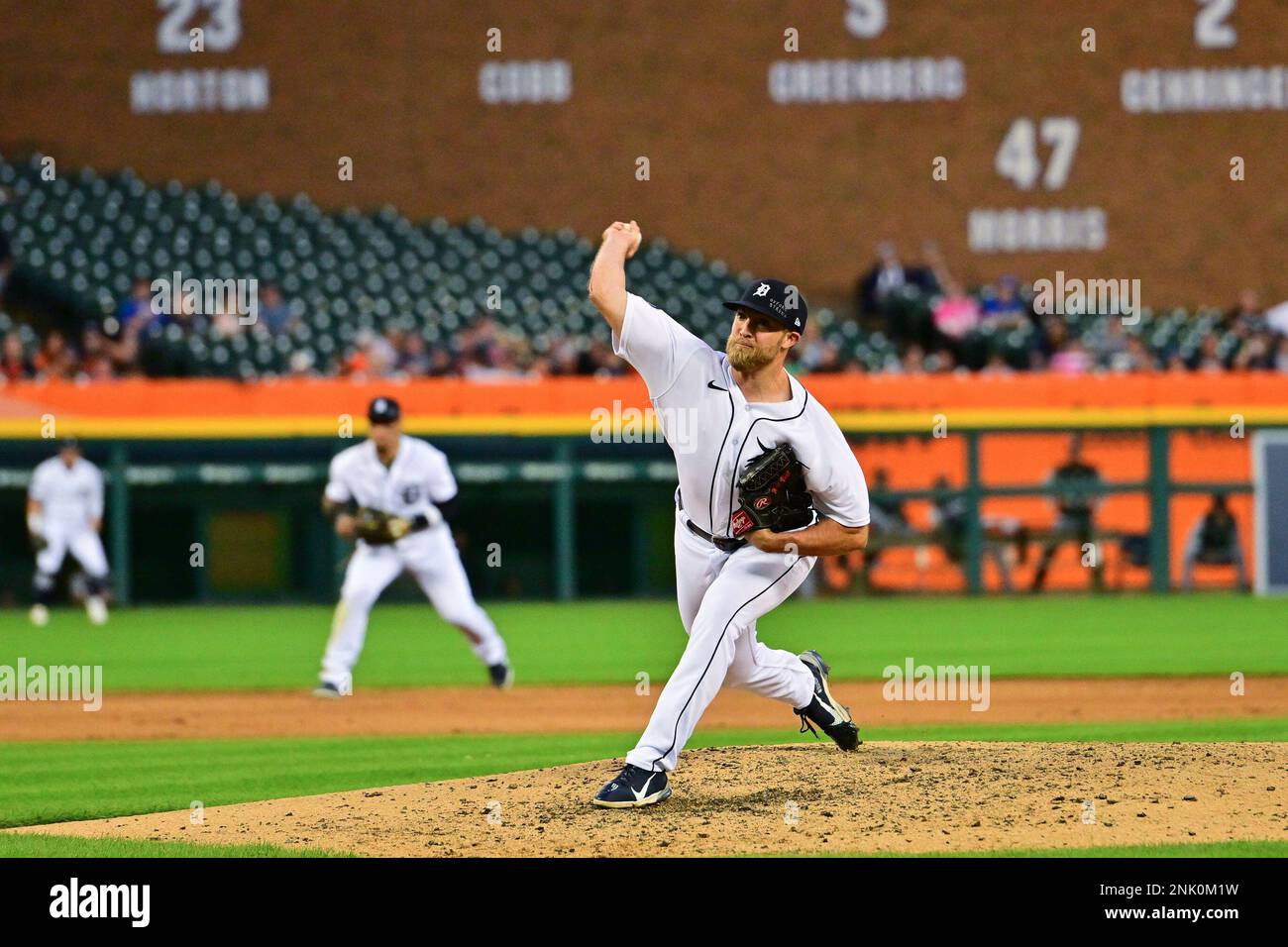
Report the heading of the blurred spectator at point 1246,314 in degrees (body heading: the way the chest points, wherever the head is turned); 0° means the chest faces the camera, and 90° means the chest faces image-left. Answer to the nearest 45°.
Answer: approximately 0°

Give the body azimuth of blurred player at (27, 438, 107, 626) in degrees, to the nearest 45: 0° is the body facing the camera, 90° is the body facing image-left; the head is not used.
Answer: approximately 0°

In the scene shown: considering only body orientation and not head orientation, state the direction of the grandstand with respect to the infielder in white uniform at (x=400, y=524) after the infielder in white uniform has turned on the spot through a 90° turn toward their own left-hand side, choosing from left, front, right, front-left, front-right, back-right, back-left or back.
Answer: left

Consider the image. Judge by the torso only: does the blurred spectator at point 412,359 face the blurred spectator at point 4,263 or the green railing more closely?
the green railing

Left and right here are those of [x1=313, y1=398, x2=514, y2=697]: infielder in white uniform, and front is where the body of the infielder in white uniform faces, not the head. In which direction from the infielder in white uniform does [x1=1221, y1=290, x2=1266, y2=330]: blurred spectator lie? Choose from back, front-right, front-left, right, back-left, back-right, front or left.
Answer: back-left

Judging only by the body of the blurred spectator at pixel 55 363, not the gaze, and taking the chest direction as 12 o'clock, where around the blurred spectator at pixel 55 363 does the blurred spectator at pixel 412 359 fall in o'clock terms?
the blurred spectator at pixel 412 359 is roughly at 9 o'clock from the blurred spectator at pixel 55 363.

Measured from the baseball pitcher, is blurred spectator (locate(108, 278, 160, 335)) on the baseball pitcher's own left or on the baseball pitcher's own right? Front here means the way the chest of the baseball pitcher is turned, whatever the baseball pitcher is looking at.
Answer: on the baseball pitcher's own right

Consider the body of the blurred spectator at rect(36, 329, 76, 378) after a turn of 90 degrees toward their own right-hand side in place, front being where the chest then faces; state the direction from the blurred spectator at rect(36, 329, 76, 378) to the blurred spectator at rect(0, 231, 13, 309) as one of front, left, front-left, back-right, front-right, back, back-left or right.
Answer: right

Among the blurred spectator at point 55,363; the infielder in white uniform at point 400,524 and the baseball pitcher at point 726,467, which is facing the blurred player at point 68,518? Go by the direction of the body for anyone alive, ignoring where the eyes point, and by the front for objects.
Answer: the blurred spectator
